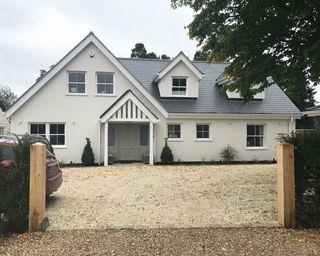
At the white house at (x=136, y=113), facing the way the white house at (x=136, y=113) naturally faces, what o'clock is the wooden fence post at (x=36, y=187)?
The wooden fence post is roughly at 12 o'clock from the white house.

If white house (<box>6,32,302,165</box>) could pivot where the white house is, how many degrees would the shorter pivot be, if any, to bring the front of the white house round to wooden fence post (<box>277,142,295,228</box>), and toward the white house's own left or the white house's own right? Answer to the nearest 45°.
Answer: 0° — it already faces it

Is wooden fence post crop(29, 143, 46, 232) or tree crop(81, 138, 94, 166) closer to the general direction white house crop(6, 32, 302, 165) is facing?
the wooden fence post

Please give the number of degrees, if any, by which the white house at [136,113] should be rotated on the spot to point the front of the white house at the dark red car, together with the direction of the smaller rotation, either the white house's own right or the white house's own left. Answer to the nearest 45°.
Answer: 0° — it already faces it

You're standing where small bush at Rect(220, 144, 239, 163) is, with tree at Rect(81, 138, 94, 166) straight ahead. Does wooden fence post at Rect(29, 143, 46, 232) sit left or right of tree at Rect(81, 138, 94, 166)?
left

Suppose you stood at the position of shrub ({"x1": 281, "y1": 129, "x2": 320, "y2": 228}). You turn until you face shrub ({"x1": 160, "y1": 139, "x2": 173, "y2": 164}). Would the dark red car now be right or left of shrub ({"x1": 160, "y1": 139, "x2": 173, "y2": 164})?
left

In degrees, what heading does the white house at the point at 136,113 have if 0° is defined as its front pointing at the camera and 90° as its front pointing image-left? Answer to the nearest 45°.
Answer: approximately 0°

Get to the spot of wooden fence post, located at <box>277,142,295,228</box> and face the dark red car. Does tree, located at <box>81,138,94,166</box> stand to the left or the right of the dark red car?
right

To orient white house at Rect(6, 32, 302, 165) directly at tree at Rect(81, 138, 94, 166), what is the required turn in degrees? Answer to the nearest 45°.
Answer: approximately 45° to its right

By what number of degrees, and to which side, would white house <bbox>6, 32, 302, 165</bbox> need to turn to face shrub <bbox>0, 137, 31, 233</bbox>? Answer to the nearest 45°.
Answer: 0° — it already faces it
